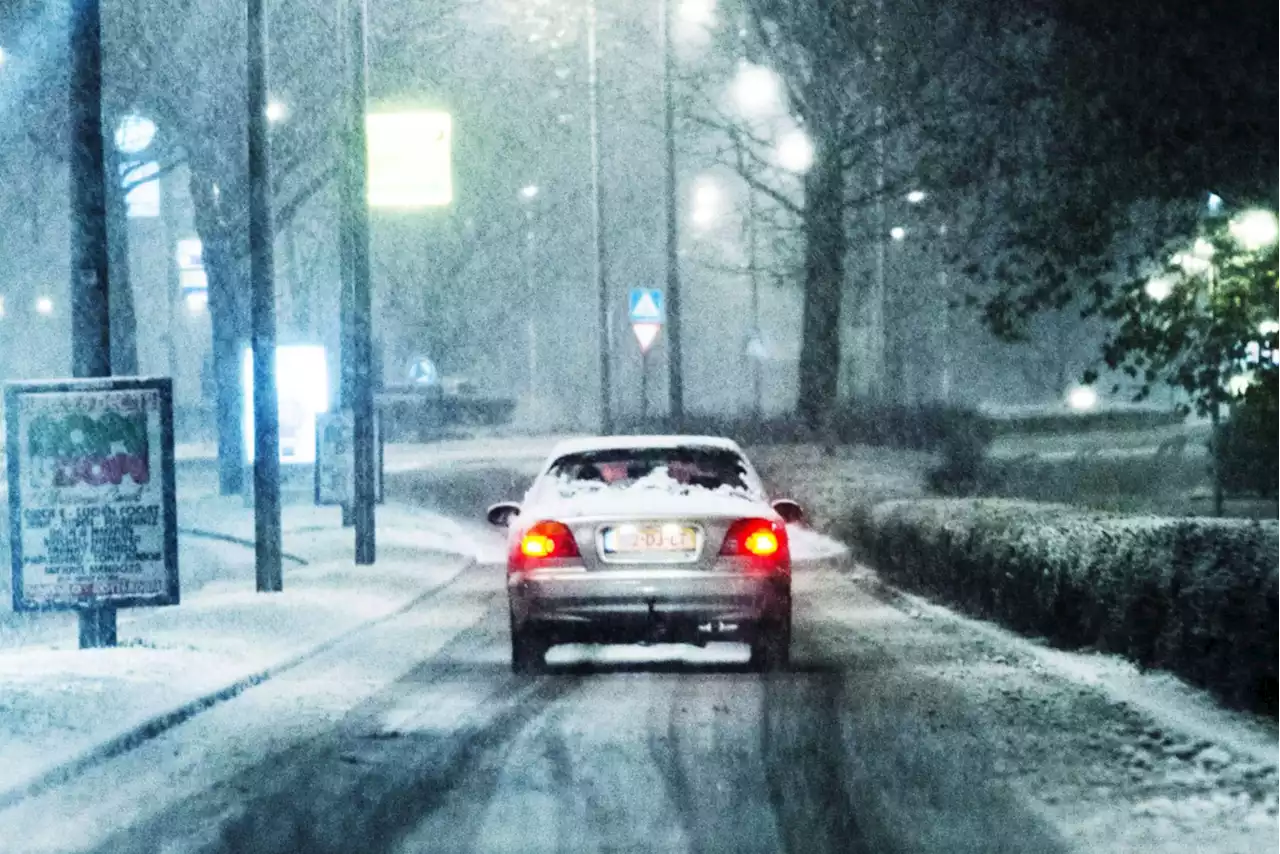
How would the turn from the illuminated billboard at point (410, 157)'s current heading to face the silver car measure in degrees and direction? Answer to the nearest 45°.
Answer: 0° — it already faces it

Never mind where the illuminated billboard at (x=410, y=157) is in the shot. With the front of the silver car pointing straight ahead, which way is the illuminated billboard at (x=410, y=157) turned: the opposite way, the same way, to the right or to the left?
the opposite way

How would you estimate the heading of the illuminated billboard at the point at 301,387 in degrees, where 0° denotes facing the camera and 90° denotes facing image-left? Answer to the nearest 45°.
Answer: approximately 0°

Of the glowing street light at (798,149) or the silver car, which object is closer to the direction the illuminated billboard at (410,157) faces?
the silver car

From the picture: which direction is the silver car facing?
away from the camera

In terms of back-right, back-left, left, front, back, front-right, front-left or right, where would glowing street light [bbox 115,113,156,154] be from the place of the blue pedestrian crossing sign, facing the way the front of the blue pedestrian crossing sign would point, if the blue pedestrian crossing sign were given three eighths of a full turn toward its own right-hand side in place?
front-left

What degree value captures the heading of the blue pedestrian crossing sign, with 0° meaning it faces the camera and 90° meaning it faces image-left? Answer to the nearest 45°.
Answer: approximately 0°

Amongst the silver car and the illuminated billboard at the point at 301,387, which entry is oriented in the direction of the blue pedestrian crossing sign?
the silver car

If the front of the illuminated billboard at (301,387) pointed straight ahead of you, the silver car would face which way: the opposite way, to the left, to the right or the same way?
the opposite way

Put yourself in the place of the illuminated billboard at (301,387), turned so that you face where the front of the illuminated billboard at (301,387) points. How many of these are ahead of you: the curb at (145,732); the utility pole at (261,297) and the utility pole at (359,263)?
3
